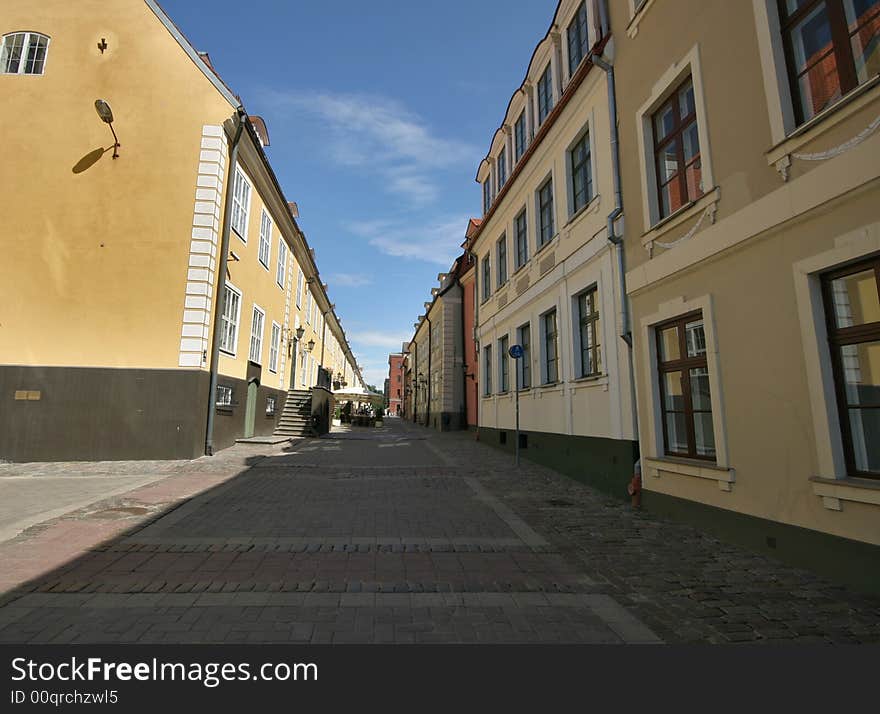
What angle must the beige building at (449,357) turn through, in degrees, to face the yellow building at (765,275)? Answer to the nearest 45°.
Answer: approximately 90° to its left

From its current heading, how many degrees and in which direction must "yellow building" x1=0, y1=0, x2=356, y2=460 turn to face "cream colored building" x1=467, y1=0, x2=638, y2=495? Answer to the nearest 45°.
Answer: approximately 45° to its right

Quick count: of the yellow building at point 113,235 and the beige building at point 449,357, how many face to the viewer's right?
1

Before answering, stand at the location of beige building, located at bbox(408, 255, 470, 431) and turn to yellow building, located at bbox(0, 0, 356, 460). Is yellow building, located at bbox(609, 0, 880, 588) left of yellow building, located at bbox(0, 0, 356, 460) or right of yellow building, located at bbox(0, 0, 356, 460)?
left

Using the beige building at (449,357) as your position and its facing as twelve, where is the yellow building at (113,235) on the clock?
The yellow building is roughly at 10 o'clock from the beige building.

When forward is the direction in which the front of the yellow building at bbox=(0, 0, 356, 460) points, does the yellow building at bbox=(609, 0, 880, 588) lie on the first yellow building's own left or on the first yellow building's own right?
on the first yellow building's own right

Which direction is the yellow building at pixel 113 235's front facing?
to the viewer's right

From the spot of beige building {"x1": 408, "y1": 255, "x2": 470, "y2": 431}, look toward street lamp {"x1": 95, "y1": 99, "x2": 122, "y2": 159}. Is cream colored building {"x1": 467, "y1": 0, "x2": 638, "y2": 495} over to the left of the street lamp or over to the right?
left

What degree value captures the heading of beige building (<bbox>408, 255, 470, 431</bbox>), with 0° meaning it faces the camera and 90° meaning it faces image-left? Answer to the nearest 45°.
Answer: approximately 90°

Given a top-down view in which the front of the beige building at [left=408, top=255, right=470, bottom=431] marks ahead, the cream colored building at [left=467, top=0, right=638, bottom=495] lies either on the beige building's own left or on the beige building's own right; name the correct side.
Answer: on the beige building's own left
